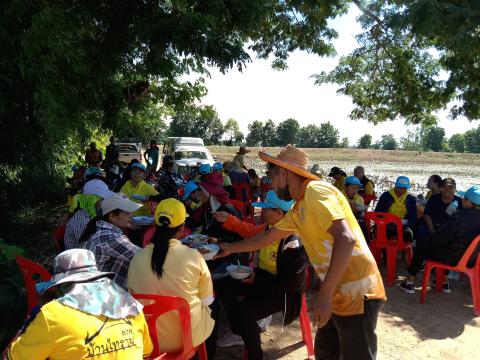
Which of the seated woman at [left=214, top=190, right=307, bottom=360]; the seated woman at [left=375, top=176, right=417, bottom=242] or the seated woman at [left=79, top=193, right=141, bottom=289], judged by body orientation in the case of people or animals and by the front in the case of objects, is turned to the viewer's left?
the seated woman at [left=214, top=190, right=307, bottom=360]

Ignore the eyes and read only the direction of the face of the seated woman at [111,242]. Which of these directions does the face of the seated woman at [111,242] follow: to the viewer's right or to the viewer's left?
to the viewer's right

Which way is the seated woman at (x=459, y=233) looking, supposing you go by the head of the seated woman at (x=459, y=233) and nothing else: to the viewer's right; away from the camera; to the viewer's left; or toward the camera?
to the viewer's left

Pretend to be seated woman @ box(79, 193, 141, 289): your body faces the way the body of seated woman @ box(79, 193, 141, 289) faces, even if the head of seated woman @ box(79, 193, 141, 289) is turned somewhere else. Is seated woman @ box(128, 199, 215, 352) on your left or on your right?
on your right

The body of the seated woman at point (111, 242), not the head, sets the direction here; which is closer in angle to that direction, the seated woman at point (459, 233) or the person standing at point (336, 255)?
the seated woman

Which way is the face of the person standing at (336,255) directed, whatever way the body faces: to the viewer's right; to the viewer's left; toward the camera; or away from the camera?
to the viewer's left

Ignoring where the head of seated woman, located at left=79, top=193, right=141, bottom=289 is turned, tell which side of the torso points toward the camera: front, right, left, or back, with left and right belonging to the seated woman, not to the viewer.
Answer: right

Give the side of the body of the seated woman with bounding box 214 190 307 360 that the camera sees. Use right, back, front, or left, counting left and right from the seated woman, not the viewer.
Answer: left

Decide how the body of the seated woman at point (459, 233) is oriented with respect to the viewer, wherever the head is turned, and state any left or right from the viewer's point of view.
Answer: facing to the left of the viewer

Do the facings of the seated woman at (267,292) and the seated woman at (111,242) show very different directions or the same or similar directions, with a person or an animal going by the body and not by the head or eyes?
very different directions
